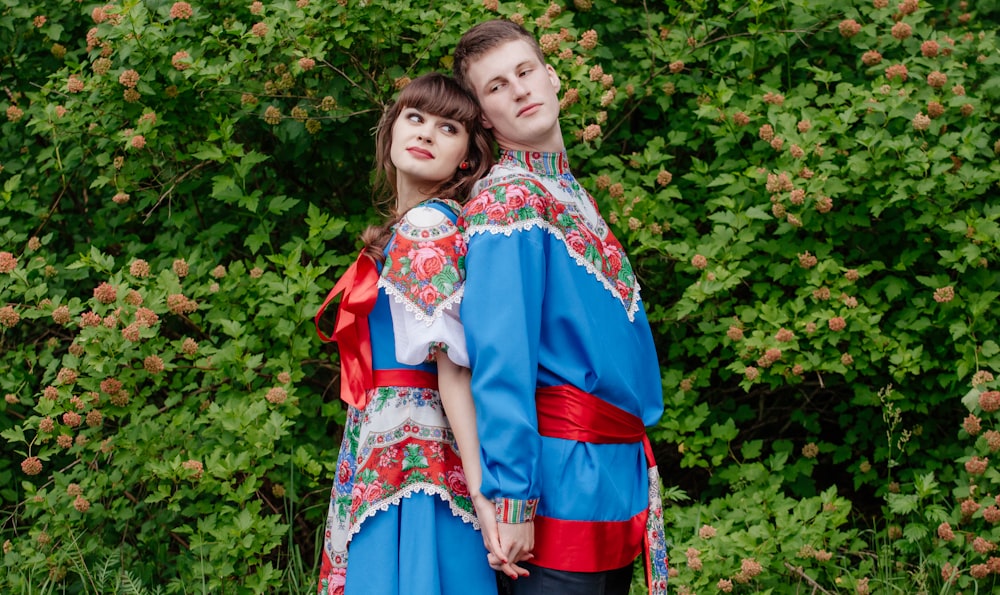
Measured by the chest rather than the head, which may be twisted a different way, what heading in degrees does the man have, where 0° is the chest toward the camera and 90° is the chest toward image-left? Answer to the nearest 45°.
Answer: approximately 315°
